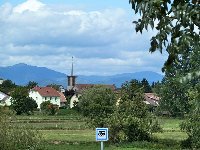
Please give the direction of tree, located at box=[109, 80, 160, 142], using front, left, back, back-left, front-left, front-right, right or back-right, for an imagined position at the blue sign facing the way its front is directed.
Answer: back

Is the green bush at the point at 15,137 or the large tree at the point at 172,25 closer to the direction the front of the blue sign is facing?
the large tree

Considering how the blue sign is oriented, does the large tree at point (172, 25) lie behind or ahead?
ahead

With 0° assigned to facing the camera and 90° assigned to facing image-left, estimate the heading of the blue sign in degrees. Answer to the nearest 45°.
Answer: approximately 0°

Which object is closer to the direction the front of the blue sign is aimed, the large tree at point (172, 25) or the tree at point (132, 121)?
the large tree
